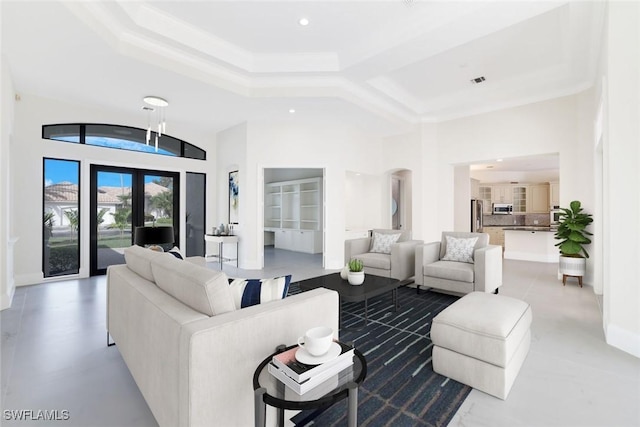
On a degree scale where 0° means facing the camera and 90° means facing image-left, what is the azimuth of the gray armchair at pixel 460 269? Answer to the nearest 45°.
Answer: approximately 45°

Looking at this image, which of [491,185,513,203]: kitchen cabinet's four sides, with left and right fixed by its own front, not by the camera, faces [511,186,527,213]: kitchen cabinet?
left

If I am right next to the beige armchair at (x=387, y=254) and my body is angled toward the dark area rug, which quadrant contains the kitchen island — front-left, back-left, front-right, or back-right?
back-left

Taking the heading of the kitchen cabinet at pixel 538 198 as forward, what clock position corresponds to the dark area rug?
The dark area rug is roughly at 12 o'clock from the kitchen cabinet.

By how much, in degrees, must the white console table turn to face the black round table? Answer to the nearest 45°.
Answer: approximately 45° to its left

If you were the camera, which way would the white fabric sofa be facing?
facing away from the viewer and to the right of the viewer

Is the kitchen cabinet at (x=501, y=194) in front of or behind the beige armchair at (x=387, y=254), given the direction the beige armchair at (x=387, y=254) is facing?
behind

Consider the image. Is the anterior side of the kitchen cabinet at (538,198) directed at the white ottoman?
yes

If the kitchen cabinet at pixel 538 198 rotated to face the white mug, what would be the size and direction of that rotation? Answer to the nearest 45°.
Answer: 0° — it already faces it

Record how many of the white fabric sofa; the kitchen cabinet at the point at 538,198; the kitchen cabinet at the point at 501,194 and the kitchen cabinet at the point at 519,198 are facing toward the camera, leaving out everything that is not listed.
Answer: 3

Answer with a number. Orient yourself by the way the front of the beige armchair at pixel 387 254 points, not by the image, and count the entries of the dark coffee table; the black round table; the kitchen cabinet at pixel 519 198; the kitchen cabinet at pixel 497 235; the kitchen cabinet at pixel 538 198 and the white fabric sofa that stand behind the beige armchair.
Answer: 3
